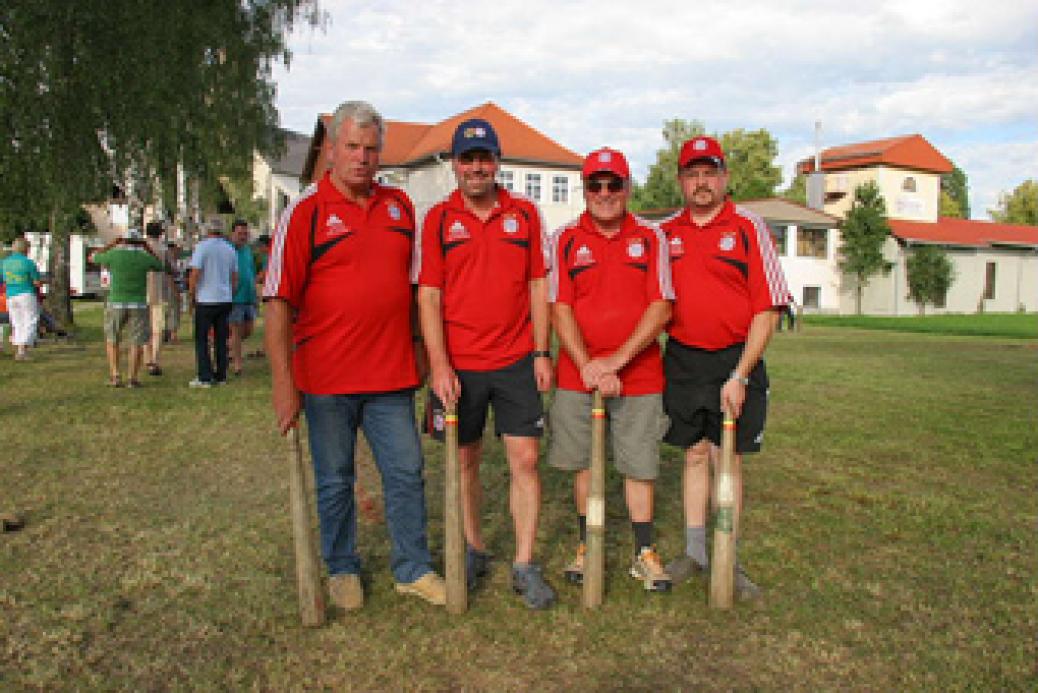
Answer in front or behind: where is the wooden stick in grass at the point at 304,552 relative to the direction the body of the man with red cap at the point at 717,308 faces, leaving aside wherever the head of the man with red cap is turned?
in front

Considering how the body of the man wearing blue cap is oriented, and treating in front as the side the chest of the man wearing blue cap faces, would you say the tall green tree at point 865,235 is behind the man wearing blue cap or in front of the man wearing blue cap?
behind

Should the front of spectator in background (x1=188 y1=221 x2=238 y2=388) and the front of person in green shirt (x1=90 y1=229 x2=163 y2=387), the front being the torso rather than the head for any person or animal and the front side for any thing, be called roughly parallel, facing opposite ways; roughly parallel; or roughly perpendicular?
roughly parallel

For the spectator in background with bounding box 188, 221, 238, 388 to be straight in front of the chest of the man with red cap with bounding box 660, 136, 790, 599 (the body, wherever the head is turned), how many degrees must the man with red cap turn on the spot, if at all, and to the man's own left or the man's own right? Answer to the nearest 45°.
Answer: approximately 90° to the man's own right

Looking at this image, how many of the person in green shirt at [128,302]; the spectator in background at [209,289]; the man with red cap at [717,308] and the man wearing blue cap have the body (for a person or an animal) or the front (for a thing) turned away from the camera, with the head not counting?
2

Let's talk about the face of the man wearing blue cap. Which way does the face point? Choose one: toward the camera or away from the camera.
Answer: toward the camera

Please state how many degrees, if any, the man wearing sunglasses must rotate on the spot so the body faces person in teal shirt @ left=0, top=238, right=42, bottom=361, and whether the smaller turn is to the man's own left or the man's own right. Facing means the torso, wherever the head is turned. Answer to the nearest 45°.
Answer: approximately 135° to the man's own right

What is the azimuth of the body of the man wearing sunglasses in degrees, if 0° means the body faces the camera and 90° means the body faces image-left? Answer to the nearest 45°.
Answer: approximately 0°

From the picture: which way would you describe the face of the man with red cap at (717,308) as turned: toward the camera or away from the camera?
toward the camera

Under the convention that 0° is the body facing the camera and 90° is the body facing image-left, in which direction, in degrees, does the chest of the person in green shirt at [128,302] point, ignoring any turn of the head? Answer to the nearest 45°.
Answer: approximately 180°

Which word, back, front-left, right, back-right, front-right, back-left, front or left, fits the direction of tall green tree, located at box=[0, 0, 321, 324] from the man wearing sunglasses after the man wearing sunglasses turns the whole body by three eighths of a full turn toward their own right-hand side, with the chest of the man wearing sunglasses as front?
front

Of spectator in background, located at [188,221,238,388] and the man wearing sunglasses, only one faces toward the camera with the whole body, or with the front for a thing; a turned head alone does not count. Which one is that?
the man wearing sunglasses

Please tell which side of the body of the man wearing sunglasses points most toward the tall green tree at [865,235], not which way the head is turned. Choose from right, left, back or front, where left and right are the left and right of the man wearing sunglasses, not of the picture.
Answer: back

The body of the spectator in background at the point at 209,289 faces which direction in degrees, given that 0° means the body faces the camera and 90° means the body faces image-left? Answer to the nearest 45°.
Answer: approximately 180°

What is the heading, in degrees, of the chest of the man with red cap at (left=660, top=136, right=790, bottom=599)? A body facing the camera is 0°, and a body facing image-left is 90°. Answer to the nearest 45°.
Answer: approximately 45°

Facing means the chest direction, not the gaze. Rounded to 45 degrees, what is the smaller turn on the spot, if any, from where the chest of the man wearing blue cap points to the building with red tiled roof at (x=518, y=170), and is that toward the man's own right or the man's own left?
approximately 180°

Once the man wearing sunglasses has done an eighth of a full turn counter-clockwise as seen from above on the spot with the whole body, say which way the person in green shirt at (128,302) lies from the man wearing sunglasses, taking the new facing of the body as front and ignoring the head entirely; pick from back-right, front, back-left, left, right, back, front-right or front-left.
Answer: back

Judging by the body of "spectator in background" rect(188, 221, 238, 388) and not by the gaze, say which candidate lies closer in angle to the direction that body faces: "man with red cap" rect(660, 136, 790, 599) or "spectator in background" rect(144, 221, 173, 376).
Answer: the spectator in background
